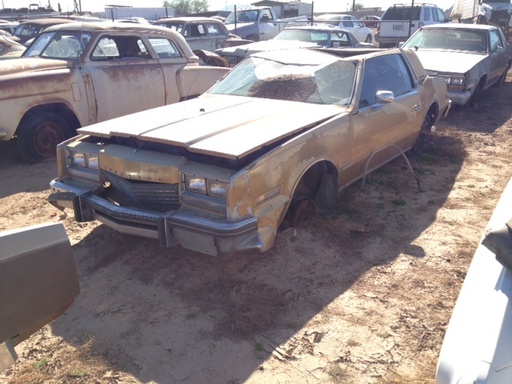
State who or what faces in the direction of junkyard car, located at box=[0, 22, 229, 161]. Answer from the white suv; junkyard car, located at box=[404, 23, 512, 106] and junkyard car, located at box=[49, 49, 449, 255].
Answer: junkyard car, located at box=[404, 23, 512, 106]

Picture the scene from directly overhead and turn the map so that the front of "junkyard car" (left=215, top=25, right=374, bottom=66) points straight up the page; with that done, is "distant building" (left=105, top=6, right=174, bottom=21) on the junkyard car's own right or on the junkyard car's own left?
on the junkyard car's own right

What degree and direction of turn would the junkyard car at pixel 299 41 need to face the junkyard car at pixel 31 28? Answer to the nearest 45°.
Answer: approximately 45° to its right

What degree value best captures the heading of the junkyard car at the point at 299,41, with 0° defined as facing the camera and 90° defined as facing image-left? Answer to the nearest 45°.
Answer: approximately 45°

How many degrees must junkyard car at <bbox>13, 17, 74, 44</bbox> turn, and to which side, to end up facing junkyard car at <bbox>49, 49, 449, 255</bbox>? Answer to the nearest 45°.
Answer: approximately 45° to its left

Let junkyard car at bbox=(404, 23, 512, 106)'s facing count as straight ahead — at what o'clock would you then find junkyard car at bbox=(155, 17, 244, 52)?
junkyard car at bbox=(155, 17, 244, 52) is roughly at 2 o'clock from junkyard car at bbox=(404, 23, 512, 106).

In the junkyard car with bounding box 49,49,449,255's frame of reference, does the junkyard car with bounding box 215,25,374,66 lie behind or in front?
behind

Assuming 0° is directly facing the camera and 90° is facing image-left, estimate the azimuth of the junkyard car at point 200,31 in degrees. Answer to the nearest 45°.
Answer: approximately 45°

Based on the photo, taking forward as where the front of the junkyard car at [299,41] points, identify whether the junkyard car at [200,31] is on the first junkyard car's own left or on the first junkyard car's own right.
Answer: on the first junkyard car's own right
